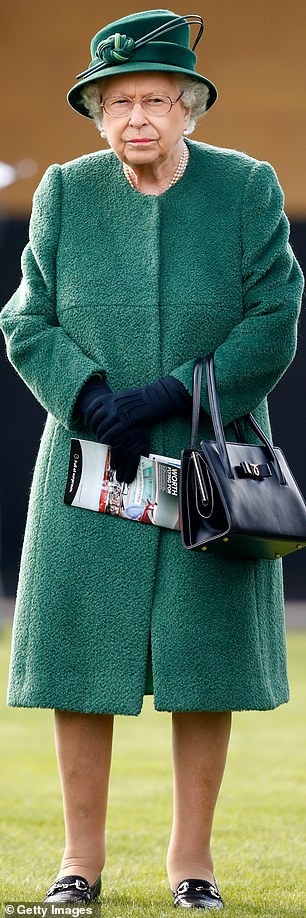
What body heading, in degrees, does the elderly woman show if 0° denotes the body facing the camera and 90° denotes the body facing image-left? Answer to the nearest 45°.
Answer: approximately 0°
